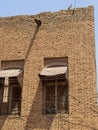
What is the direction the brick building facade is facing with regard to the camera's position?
facing the viewer and to the left of the viewer
